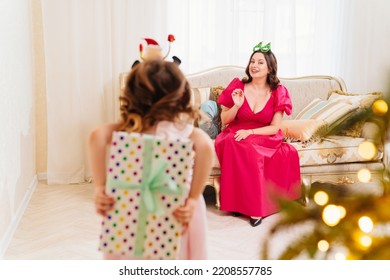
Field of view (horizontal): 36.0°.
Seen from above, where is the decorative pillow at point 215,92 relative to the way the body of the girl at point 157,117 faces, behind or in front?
in front

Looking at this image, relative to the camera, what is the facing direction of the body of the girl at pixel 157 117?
away from the camera

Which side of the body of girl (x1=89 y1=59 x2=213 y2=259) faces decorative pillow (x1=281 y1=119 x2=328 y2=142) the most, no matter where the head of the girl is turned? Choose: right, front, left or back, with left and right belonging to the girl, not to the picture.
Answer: front

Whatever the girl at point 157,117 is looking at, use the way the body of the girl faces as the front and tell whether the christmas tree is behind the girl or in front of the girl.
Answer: behind

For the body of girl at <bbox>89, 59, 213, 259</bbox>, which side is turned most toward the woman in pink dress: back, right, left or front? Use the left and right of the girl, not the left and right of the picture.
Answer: front

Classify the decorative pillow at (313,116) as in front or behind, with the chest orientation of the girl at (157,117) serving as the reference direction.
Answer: in front

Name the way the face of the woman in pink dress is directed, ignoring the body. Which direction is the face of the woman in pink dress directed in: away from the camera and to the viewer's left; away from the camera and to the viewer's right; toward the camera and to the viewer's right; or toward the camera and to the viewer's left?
toward the camera and to the viewer's left

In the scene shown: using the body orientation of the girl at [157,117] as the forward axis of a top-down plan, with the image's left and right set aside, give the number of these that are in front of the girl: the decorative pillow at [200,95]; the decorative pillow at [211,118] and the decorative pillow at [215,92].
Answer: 3

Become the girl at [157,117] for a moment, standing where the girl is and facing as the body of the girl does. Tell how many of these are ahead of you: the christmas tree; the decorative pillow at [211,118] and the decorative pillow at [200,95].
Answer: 2

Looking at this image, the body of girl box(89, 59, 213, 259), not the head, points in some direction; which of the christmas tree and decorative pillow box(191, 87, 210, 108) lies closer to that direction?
the decorative pillow

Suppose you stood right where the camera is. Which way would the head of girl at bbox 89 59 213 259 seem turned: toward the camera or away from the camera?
away from the camera

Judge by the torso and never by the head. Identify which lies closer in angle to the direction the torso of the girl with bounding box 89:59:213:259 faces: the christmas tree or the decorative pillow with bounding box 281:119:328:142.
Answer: the decorative pillow
